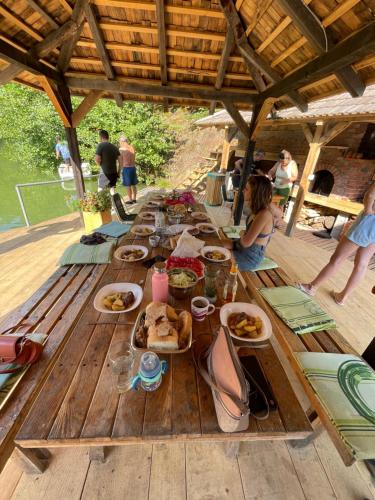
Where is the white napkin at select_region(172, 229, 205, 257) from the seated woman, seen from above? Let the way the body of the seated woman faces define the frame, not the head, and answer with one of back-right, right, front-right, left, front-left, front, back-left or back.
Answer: front-left

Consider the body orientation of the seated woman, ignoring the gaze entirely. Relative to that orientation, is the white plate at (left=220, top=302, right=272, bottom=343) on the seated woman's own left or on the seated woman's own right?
on the seated woman's own left

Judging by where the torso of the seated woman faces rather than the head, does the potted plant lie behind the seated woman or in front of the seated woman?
in front

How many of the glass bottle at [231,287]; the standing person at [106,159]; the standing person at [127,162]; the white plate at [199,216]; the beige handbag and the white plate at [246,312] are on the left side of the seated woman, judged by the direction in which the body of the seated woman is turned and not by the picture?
3

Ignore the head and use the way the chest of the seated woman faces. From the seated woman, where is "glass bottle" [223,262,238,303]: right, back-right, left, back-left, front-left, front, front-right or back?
left

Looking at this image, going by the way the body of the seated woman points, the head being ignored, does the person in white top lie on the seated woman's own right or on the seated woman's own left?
on the seated woman's own right

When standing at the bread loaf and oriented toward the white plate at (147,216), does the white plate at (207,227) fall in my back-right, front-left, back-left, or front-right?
front-right

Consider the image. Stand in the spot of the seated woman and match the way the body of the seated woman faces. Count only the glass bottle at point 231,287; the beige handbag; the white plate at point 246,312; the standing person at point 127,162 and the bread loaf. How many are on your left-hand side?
4

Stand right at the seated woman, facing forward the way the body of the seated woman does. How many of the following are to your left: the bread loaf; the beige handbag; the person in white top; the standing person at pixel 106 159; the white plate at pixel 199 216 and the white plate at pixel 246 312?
3

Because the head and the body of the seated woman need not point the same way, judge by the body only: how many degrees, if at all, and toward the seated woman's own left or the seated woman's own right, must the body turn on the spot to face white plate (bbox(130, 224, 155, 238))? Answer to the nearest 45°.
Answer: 0° — they already face it

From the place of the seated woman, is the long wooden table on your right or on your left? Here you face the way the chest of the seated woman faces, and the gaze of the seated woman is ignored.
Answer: on your left

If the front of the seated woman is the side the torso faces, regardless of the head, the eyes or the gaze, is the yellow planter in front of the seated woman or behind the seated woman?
in front

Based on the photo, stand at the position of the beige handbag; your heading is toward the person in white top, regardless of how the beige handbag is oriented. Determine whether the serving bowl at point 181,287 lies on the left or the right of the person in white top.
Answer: left

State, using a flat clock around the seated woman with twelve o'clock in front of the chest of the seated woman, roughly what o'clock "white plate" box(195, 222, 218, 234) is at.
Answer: The white plate is roughly at 1 o'clock from the seated woman.

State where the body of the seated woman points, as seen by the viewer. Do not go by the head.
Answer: to the viewer's left

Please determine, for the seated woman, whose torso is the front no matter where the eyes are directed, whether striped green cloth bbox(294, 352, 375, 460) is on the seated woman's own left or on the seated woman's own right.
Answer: on the seated woman's own left

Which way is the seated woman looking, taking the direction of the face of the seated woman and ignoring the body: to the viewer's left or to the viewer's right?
to the viewer's left

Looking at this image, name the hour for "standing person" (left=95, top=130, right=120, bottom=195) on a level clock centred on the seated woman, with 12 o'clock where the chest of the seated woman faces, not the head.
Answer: The standing person is roughly at 1 o'clock from the seated woman.
